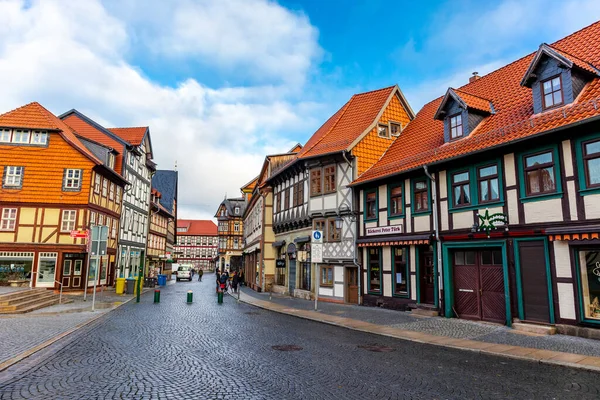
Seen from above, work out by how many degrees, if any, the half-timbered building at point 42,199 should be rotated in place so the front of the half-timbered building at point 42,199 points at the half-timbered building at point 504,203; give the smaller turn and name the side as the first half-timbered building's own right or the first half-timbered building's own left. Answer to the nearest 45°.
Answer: approximately 45° to the first half-timbered building's own left

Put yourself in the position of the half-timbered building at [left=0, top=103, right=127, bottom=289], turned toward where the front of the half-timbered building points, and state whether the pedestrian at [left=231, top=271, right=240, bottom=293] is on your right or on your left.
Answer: on your left

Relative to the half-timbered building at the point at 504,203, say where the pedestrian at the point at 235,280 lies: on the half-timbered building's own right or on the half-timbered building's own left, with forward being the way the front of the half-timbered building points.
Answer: on the half-timbered building's own right

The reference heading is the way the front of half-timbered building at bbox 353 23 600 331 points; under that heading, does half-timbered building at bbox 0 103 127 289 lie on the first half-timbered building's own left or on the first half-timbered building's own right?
on the first half-timbered building's own right

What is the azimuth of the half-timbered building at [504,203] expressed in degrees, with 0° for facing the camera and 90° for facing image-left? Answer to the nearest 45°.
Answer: approximately 45°

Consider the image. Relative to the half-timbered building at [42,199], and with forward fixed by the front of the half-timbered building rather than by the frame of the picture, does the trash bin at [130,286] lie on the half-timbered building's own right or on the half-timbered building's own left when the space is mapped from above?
on the half-timbered building's own left
